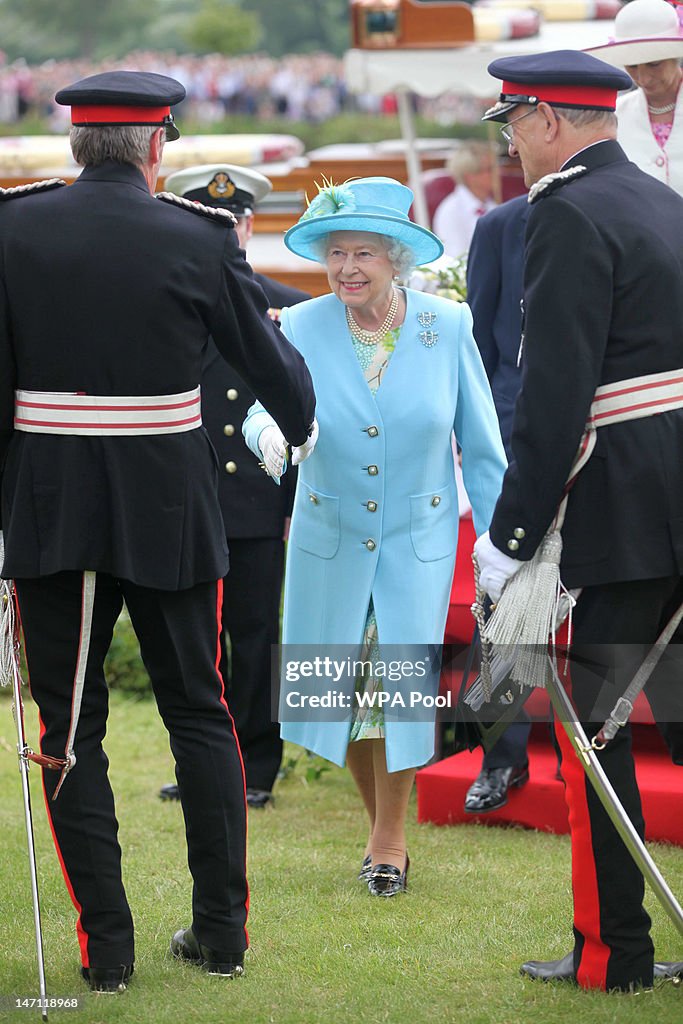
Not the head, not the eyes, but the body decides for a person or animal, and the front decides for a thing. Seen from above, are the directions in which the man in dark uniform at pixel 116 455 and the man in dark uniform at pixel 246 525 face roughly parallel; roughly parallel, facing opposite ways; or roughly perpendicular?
roughly parallel, facing opposite ways

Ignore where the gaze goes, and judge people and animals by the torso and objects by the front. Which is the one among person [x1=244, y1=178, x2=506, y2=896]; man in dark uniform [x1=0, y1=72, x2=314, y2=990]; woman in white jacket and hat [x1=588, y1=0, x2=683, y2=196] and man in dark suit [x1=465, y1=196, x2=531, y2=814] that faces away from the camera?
man in dark uniform [x1=0, y1=72, x2=314, y2=990]

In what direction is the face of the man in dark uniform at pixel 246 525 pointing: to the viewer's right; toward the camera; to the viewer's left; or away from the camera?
toward the camera

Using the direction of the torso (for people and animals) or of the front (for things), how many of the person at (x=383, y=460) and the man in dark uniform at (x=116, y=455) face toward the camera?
1

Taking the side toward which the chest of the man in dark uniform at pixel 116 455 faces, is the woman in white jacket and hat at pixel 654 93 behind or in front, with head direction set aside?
in front

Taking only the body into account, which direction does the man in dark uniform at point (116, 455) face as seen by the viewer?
away from the camera

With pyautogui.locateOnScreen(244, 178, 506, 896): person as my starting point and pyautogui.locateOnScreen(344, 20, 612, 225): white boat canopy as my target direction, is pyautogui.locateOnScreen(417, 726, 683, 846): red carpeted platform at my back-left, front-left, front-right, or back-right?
front-right

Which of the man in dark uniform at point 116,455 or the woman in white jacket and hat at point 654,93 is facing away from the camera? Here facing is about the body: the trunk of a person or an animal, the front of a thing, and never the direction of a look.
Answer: the man in dark uniform

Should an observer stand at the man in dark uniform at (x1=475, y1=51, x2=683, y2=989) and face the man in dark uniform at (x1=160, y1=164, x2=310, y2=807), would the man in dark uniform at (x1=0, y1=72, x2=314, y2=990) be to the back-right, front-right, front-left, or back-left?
front-left

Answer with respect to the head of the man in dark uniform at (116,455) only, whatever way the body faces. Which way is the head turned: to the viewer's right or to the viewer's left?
to the viewer's right

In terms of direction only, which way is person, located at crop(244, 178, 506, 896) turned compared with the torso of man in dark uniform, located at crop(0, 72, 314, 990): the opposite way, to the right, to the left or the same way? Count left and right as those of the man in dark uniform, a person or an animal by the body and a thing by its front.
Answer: the opposite way

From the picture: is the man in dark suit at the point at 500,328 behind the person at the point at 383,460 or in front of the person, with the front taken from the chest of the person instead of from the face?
behind

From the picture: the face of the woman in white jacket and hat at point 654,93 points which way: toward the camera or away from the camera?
toward the camera

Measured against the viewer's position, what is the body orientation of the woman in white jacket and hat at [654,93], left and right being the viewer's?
facing the viewer

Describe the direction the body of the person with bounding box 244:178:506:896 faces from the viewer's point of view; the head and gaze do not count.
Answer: toward the camera

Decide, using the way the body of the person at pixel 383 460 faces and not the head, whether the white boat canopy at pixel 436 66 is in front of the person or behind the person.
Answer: behind

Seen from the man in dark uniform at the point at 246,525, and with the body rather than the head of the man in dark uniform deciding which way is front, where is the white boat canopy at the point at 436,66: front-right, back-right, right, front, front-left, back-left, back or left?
back
